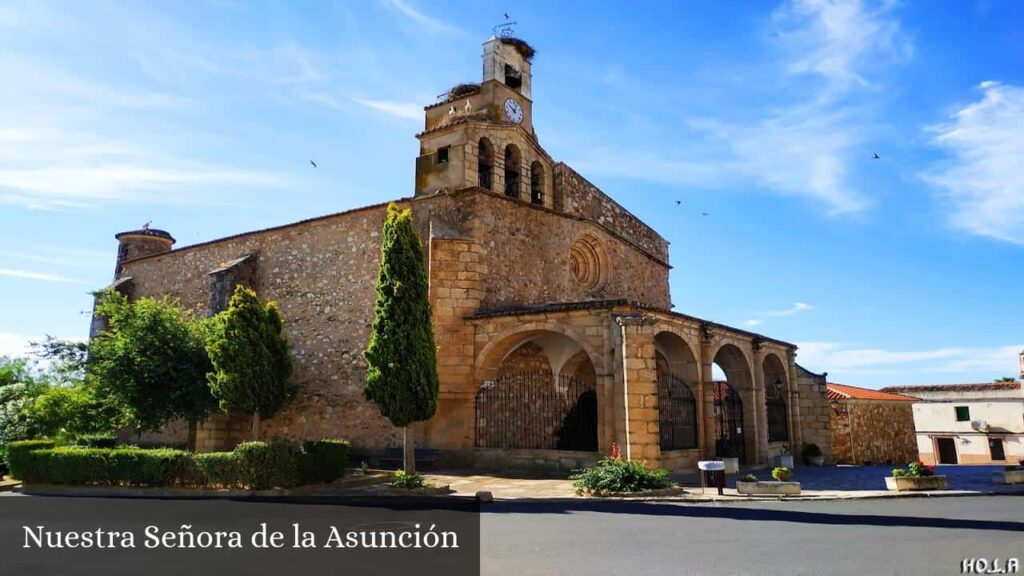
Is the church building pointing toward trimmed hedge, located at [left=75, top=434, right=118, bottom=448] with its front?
no

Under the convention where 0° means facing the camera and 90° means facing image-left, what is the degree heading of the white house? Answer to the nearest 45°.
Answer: approximately 0°

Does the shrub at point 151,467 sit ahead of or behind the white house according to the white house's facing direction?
ahead

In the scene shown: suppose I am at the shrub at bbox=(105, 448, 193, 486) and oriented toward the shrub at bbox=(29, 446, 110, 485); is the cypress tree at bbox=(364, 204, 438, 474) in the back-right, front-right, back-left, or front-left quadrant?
back-right

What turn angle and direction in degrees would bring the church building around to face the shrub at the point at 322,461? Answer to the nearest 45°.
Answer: approximately 90° to its right

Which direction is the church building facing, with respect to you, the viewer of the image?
facing the viewer and to the right of the viewer

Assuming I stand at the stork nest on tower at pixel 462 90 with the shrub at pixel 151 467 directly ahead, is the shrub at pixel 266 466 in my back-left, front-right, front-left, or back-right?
front-left

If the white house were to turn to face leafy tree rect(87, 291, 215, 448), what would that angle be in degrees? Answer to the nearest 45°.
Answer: approximately 45° to its right

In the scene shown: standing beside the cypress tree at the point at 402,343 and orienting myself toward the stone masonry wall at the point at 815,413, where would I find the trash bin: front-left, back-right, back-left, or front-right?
front-right

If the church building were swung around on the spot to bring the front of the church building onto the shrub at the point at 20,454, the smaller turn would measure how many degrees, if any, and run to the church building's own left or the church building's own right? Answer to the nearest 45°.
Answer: approximately 135° to the church building's own right

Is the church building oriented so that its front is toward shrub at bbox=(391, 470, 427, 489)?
no

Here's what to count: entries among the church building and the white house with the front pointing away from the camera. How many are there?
0

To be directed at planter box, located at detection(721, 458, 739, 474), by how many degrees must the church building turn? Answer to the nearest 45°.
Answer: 0° — it already faces it

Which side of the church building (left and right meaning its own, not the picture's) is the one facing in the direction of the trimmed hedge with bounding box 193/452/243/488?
right

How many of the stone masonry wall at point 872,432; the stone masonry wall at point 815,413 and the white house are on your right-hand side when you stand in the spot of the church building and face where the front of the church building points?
0

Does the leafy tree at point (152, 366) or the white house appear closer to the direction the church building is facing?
the white house
